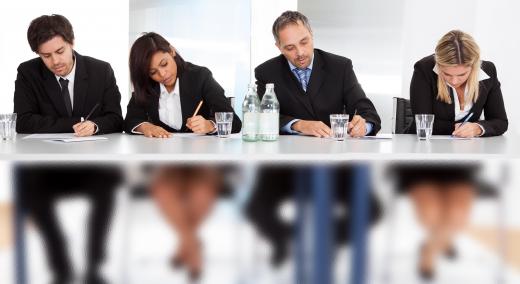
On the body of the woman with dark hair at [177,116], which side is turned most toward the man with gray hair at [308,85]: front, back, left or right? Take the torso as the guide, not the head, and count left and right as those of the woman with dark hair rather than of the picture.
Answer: left

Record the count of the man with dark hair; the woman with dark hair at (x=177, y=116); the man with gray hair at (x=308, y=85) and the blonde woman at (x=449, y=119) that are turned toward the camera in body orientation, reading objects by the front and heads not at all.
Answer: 4

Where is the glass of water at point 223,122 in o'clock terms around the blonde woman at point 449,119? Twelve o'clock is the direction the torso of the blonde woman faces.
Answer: The glass of water is roughly at 2 o'clock from the blonde woman.

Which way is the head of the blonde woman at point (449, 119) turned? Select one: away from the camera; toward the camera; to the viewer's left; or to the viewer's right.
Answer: toward the camera

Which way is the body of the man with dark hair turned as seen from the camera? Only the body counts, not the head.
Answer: toward the camera

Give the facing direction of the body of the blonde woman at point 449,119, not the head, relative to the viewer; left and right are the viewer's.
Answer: facing the viewer

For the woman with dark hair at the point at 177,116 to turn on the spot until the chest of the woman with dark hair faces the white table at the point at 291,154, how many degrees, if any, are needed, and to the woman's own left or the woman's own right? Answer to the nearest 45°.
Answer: approximately 45° to the woman's own left

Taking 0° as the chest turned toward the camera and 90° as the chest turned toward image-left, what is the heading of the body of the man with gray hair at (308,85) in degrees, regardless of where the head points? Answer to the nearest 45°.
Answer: approximately 0°

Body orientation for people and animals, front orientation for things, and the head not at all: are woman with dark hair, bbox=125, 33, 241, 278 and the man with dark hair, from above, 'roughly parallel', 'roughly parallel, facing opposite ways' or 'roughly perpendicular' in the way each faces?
roughly parallel

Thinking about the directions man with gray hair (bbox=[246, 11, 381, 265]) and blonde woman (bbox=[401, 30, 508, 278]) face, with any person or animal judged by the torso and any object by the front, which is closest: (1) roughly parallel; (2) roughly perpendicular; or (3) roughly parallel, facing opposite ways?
roughly parallel

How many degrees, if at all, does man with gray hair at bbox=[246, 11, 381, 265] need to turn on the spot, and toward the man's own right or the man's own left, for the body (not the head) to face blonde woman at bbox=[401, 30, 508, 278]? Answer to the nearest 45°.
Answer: approximately 90° to the man's own left

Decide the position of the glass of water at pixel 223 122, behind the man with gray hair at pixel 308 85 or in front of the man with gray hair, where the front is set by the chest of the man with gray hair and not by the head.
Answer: in front

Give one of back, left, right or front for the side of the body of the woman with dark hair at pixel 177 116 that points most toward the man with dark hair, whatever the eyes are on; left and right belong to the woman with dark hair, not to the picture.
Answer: right
